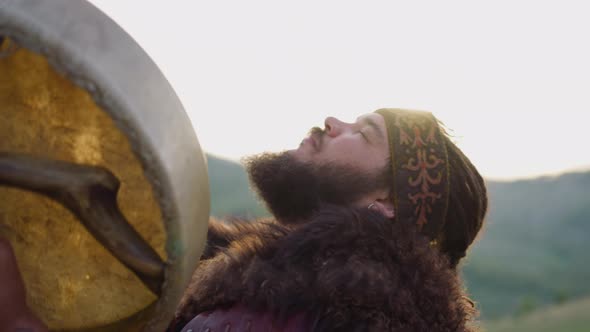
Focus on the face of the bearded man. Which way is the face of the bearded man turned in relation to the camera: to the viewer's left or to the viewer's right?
to the viewer's left

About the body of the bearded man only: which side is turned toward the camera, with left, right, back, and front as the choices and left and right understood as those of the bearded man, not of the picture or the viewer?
left
